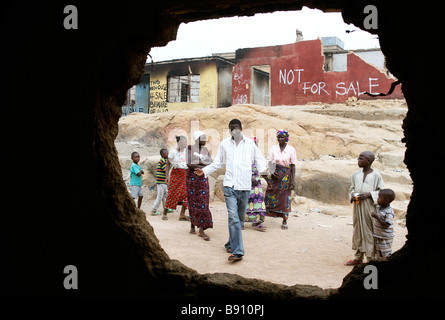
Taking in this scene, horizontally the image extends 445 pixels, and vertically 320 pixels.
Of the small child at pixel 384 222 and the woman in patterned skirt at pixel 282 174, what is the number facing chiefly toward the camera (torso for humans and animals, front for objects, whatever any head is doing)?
1

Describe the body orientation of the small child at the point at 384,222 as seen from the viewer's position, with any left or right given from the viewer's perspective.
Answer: facing to the left of the viewer

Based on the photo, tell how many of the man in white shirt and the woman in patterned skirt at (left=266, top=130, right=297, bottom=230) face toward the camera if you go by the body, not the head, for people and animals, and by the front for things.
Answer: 2

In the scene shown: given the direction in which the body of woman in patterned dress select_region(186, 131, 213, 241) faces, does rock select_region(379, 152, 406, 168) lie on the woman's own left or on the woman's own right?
on the woman's own left

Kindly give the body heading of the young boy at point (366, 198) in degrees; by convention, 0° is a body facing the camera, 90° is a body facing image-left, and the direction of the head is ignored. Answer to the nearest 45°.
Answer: approximately 45°

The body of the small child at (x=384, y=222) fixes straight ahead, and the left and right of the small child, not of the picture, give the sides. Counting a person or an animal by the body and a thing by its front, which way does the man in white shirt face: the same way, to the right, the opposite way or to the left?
to the left

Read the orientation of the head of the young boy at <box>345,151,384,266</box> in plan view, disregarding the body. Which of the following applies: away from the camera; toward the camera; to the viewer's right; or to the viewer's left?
to the viewer's left

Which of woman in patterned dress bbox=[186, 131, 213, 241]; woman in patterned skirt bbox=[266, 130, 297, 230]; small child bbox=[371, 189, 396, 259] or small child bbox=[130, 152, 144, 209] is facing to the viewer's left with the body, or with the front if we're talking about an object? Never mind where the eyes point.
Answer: small child bbox=[371, 189, 396, 259]

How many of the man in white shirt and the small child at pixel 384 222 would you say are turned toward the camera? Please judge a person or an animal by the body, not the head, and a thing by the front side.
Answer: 1

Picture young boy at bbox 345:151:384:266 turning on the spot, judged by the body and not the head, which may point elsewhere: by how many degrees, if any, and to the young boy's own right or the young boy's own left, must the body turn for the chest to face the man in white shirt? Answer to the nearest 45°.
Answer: approximately 45° to the young boy's own right
